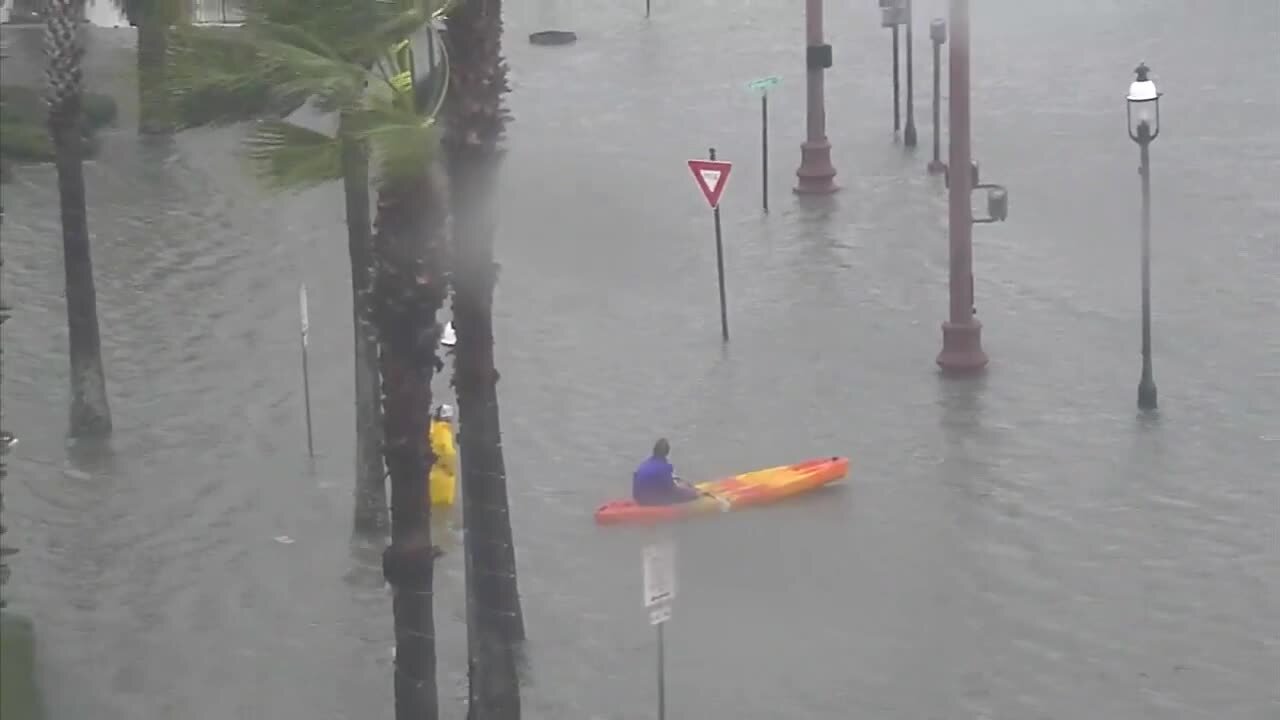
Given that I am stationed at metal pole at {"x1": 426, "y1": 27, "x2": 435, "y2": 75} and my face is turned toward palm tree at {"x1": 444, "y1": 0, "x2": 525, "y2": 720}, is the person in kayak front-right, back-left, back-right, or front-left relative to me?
front-left

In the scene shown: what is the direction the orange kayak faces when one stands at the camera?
facing to the right of the viewer

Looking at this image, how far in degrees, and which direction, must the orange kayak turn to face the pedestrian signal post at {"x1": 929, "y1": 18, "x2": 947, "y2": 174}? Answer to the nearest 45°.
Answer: approximately 90° to its left

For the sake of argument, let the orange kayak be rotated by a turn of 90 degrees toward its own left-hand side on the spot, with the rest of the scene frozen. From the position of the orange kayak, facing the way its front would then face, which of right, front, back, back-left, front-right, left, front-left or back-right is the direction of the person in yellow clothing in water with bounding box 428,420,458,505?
left

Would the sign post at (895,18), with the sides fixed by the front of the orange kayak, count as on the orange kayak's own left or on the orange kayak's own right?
on the orange kayak's own left

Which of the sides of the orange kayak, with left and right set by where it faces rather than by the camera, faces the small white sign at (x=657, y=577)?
right

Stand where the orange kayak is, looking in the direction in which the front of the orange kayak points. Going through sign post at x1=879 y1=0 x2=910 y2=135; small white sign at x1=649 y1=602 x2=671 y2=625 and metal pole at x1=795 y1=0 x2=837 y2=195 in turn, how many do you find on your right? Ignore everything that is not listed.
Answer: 1

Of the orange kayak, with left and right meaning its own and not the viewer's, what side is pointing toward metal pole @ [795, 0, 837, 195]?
left

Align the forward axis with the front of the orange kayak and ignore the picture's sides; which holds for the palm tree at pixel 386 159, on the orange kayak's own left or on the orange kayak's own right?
on the orange kayak's own right

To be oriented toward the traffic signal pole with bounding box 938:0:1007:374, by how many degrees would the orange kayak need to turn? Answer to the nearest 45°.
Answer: approximately 45° to its left
